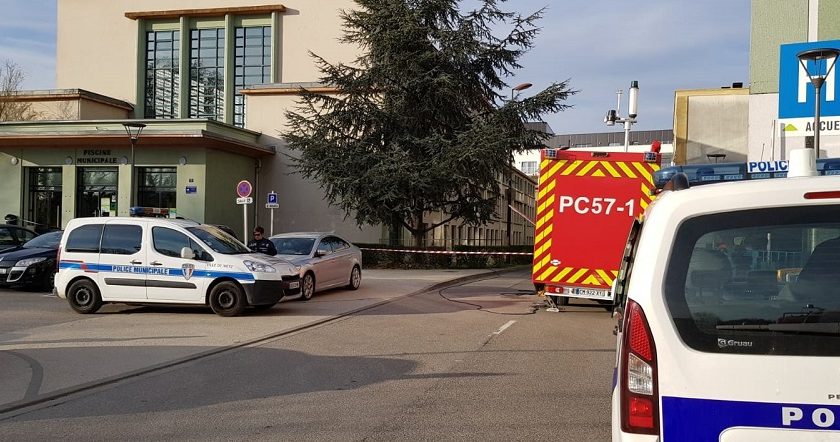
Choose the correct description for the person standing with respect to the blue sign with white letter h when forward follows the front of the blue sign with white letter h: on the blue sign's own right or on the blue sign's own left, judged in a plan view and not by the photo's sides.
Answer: on the blue sign's own right

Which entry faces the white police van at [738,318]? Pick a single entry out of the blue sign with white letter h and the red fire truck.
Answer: the blue sign with white letter h

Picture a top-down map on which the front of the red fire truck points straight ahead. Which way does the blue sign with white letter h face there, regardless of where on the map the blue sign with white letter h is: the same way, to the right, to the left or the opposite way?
the opposite way

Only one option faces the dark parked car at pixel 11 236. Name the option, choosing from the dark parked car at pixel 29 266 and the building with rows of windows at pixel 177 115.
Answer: the building with rows of windows

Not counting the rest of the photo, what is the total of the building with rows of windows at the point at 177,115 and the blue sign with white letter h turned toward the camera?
2

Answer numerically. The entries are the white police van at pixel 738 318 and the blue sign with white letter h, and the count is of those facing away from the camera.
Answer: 1

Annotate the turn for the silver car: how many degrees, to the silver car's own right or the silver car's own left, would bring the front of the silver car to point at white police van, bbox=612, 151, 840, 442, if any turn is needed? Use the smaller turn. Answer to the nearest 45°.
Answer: approximately 45° to the silver car's own left

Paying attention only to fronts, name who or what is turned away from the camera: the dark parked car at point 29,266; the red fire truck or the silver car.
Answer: the red fire truck

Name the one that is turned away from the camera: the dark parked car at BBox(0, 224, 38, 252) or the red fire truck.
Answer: the red fire truck

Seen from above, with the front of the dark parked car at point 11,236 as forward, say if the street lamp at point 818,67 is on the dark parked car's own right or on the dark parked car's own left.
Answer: on the dark parked car's own left

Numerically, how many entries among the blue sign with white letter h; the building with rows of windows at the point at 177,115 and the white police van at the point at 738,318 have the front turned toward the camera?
2

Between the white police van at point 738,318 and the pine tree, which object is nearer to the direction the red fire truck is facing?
the pine tree

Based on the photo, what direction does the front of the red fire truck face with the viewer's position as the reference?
facing away from the viewer

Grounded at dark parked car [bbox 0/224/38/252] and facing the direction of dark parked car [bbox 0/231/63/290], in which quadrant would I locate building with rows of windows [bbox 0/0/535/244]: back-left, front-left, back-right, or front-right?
back-left

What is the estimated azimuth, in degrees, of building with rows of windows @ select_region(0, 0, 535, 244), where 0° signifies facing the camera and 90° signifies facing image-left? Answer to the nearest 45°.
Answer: approximately 0°
